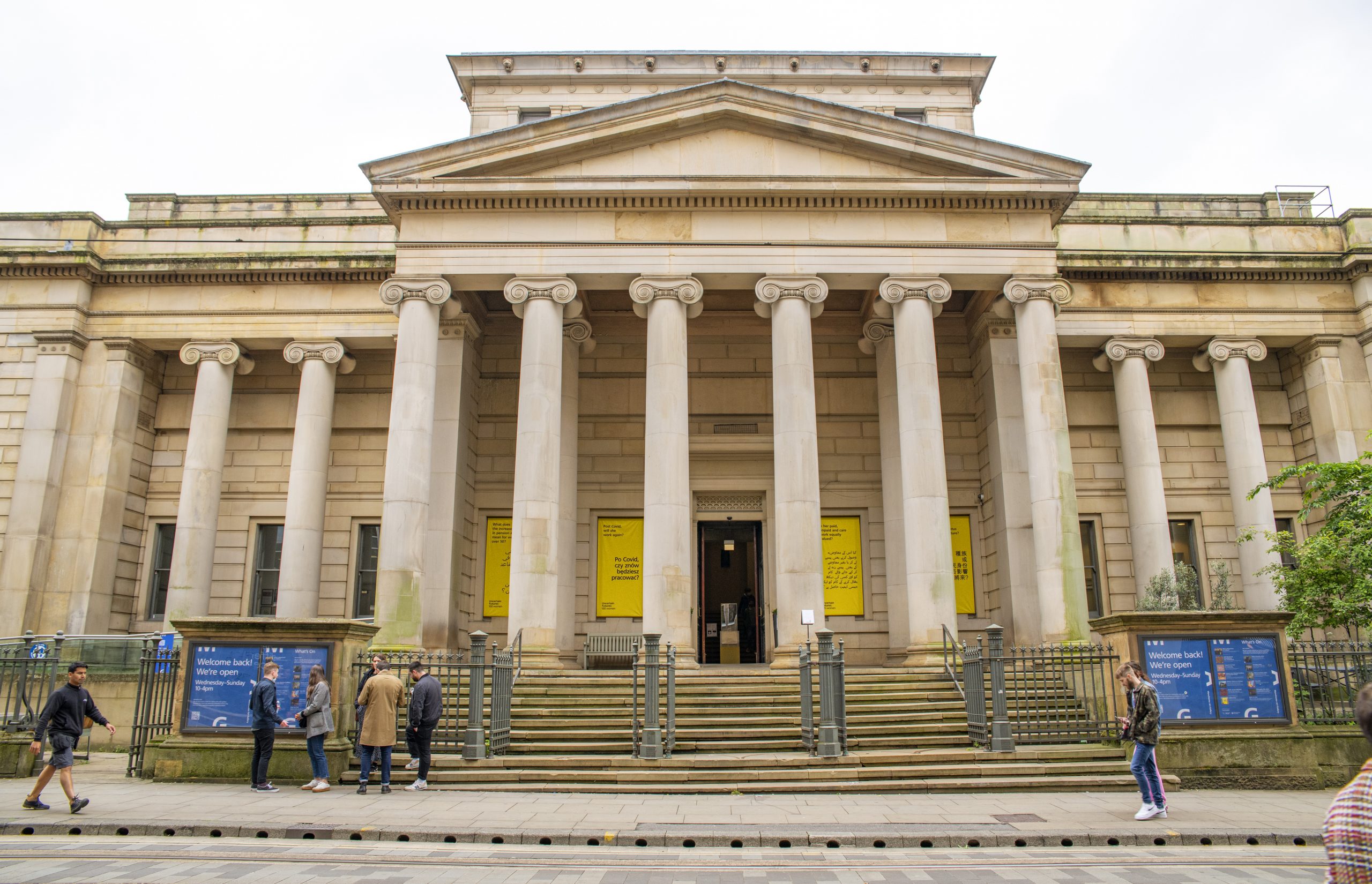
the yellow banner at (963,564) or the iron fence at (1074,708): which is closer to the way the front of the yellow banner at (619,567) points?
the iron fence

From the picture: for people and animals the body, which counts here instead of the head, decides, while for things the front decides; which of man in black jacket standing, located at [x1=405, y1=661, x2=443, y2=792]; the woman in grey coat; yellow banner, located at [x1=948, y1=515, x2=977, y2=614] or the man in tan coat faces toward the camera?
the yellow banner

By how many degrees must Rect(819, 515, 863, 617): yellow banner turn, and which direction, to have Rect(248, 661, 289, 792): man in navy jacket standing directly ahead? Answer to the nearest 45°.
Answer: approximately 45° to its right

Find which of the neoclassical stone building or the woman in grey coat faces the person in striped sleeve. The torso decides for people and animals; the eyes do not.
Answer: the neoclassical stone building

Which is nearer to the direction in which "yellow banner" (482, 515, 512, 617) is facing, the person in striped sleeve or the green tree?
the person in striped sleeve

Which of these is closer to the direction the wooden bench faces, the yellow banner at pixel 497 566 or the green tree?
the green tree

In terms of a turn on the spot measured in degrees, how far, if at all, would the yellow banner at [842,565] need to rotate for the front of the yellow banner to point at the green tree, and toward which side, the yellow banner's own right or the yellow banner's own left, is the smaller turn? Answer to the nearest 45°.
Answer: approximately 45° to the yellow banner's own left

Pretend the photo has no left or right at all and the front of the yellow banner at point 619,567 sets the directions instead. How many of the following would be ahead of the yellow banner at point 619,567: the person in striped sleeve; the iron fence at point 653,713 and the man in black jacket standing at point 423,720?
3

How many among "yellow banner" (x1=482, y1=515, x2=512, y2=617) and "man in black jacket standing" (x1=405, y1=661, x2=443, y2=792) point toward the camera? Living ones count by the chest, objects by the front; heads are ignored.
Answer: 1

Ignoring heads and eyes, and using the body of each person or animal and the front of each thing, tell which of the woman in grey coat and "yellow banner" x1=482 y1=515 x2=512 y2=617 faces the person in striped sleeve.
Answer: the yellow banner

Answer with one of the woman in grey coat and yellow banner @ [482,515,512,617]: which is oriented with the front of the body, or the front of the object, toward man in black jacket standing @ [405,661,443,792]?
the yellow banner

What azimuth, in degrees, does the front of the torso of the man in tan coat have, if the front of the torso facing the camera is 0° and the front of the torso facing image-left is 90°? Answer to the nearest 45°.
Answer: approximately 180°

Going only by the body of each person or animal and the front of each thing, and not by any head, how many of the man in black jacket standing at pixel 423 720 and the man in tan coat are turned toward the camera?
0

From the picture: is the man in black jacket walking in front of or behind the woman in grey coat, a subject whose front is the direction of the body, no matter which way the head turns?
in front

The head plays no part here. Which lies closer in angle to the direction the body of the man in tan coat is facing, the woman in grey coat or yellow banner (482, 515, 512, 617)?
the yellow banner
